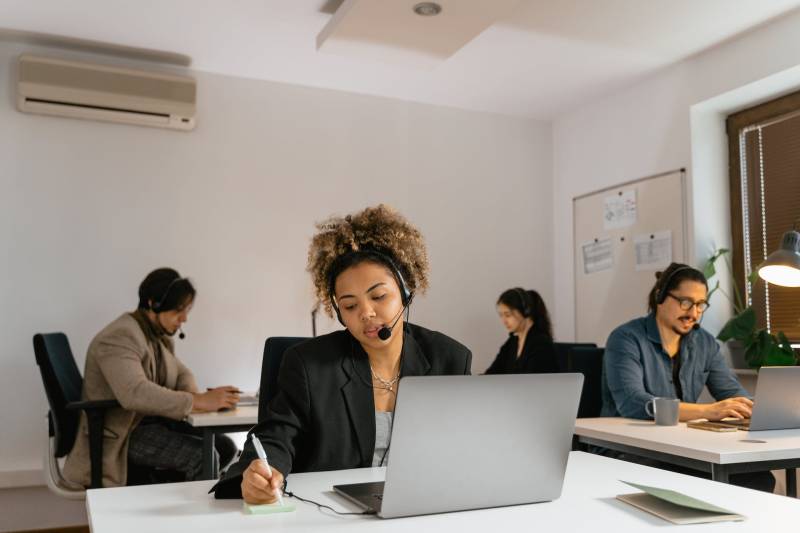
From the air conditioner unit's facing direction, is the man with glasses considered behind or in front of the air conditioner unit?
in front

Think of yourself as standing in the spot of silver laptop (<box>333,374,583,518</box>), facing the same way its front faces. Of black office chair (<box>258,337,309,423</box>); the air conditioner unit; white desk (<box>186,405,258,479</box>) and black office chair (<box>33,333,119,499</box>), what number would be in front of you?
4

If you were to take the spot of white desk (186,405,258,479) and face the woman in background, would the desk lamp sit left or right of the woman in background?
right

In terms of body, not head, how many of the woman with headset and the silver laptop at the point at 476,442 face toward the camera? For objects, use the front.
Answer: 1

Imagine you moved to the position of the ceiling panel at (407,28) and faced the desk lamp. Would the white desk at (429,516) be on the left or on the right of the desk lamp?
right

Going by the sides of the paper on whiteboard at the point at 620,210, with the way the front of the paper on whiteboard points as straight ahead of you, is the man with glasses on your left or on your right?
on your left

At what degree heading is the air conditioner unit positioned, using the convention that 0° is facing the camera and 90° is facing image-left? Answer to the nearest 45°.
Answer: approximately 315°

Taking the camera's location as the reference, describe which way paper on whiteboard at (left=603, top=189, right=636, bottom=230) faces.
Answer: facing the viewer and to the left of the viewer

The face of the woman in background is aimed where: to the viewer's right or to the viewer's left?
to the viewer's left

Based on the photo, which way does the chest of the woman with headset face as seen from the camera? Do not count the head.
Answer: toward the camera

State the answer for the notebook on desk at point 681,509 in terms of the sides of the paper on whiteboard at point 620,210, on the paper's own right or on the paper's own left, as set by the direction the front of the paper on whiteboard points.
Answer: on the paper's own left
